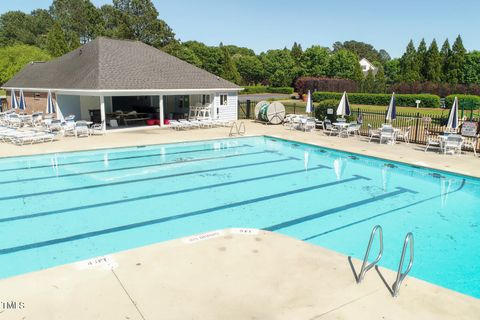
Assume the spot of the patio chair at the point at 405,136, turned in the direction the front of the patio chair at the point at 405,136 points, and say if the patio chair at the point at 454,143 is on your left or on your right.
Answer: on your left

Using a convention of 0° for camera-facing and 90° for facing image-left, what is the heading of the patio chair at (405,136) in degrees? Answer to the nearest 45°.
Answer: approximately 90°

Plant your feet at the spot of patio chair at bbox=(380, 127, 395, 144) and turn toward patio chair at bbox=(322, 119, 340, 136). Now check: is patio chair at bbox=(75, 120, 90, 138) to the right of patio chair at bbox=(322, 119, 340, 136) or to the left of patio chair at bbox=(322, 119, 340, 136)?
left

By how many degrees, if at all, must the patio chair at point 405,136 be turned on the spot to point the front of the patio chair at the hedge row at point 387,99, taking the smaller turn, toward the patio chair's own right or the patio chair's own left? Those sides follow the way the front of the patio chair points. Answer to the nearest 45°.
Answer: approximately 90° to the patio chair's own right

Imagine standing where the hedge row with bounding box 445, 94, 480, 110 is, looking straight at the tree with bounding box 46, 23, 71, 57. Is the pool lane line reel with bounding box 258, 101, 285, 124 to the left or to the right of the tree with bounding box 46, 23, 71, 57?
left

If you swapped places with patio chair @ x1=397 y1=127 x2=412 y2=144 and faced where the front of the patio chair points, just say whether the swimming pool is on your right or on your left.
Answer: on your left

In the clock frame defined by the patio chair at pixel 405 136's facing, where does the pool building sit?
The pool building is roughly at 12 o'clock from the patio chair.

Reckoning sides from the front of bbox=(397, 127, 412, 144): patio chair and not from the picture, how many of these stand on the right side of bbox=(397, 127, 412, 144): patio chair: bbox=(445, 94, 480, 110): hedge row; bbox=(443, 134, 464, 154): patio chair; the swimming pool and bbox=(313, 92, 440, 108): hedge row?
2
